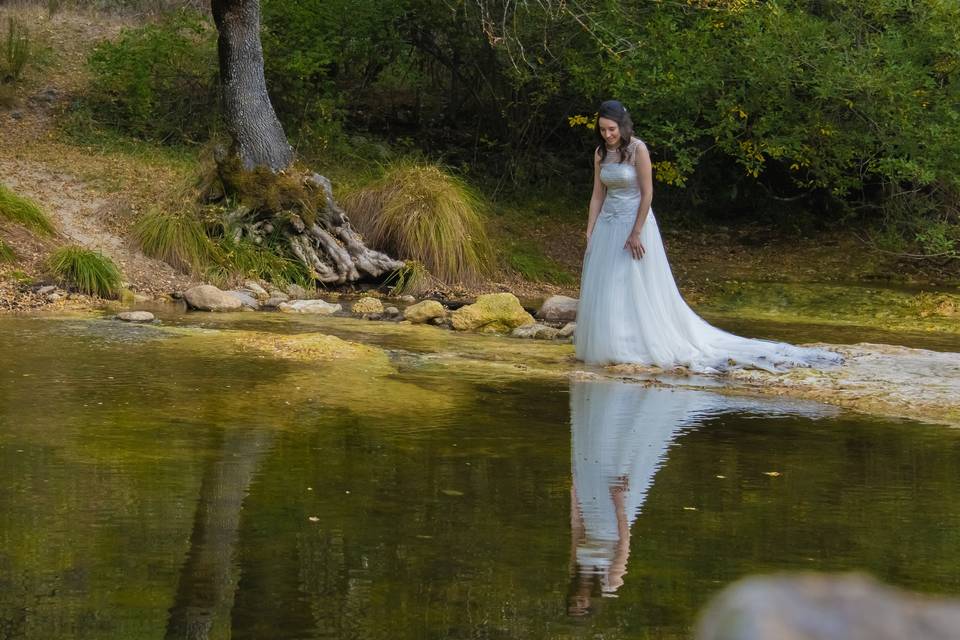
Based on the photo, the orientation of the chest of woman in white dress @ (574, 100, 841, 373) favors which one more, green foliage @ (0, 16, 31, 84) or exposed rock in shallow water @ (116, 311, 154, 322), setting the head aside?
the exposed rock in shallow water

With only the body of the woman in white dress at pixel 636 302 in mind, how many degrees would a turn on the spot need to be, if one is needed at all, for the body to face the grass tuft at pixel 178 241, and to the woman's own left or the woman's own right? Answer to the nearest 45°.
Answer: approximately 90° to the woman's own right

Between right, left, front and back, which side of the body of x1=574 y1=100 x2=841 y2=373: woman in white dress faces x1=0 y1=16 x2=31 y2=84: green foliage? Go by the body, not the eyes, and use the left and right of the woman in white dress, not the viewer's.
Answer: right

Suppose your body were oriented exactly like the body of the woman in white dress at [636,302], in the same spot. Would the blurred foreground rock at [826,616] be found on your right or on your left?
on your left

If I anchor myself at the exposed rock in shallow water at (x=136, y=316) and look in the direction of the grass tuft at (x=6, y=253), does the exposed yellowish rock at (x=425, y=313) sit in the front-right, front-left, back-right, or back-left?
back-right

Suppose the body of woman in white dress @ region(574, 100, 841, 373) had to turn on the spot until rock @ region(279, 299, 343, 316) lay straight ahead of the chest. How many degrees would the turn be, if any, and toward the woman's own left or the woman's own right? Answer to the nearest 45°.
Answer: approximately 90° to the woman's own right

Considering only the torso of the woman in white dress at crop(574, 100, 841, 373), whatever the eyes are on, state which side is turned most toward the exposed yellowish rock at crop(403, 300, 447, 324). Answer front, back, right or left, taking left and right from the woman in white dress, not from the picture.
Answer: right

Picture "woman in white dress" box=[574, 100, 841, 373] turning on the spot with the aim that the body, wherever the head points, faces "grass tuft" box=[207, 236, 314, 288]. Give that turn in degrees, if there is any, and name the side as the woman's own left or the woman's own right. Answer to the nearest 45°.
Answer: approximately 90° to the woman's own right

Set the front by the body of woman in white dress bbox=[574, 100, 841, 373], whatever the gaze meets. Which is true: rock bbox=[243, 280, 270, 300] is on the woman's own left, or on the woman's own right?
on the woman's own right

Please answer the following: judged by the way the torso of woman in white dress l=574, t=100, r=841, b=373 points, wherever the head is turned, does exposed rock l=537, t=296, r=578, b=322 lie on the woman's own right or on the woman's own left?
on the woman's own right

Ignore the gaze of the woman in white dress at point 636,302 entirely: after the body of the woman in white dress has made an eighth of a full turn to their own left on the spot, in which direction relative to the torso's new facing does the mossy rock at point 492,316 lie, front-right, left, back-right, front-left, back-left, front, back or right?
back-right

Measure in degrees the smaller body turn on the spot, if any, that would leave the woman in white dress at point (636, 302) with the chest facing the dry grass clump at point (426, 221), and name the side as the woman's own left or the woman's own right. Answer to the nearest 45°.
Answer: approximately 90° to the woman's own right

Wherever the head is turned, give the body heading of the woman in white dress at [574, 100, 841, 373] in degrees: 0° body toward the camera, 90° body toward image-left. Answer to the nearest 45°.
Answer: approximately 45°
